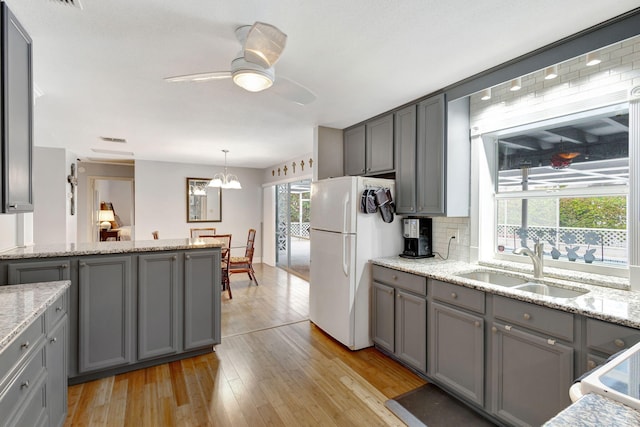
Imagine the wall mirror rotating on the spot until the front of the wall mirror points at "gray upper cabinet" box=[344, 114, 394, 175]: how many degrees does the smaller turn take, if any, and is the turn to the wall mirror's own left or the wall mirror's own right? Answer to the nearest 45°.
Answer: approximately 45° to the wall mirror's own left

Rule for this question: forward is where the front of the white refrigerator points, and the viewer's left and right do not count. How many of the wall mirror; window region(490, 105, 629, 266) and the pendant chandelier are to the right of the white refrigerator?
2

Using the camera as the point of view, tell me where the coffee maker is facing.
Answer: facing the viewer and to the left of the viewer

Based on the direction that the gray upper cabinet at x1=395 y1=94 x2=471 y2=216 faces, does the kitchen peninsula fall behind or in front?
in front

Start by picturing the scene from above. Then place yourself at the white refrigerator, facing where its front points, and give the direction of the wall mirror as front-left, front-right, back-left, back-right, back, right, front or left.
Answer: right

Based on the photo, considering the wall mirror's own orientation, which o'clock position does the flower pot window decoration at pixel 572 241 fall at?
The flower pot window decoration is roughly at 11 o'clock from the wall mirror.

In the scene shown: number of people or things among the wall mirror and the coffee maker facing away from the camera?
0

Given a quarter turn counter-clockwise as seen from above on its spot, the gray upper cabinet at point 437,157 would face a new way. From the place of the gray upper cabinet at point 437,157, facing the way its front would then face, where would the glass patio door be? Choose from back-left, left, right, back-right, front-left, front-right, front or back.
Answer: back

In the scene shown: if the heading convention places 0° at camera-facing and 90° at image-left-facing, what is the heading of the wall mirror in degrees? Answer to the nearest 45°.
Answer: approximately 0°

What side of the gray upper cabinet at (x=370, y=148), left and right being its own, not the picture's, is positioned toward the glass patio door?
right
